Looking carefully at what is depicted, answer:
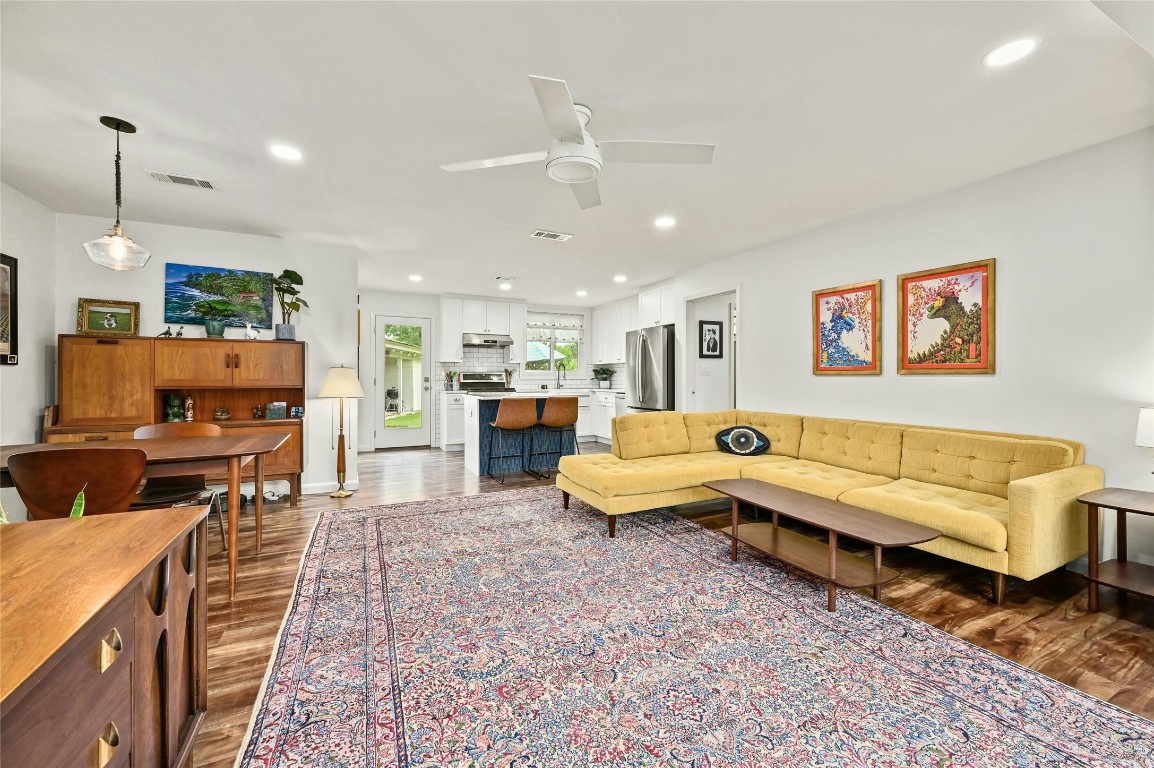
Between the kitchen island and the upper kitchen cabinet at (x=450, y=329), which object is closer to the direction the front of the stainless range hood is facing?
the kitchen island

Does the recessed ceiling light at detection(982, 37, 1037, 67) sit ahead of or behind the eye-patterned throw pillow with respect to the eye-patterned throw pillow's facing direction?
ahead

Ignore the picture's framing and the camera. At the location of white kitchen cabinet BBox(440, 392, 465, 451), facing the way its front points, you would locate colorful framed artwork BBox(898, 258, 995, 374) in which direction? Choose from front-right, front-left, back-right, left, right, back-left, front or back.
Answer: front-left

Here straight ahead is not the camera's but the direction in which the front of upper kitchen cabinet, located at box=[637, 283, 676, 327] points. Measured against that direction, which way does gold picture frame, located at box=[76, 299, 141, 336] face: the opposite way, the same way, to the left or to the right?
to the left

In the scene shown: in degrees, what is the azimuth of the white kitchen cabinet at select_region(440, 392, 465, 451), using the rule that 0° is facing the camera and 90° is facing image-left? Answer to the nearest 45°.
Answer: approximately 0°

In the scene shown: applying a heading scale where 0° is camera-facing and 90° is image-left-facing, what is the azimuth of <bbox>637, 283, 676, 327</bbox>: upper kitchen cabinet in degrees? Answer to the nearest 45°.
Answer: approximately 45°

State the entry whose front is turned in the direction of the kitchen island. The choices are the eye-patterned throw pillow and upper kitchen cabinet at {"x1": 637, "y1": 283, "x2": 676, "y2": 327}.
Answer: the upper kitchen cabinet

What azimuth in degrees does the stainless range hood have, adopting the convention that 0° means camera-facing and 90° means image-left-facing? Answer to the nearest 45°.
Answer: approximately 0°
